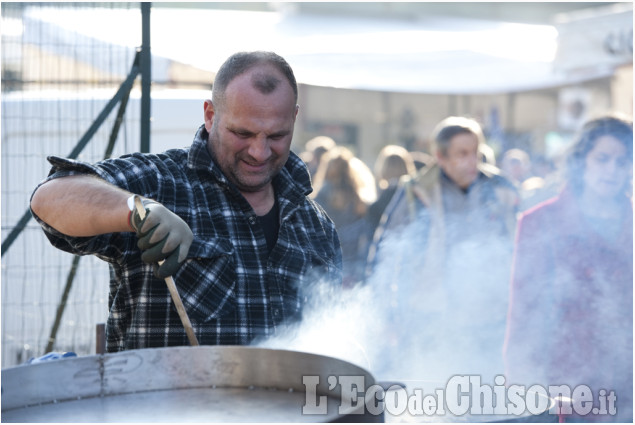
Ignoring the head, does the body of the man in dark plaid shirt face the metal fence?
no

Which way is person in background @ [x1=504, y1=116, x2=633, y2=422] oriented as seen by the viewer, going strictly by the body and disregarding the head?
toward the camera

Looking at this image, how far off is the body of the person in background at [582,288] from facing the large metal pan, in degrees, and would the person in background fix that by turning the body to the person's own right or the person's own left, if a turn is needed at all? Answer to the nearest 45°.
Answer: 0° — they already face it

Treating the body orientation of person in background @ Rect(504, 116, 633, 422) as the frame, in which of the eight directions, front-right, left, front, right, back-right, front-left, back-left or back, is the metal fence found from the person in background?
right

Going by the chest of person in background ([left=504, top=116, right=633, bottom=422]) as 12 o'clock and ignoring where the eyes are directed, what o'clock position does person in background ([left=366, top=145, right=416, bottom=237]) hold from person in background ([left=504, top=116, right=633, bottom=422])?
person in background ([left=366, top=145, right=416, bottom=237]) is roughly at 5 o'clock from person in background ([left=504, top=116, right=633, bottom=422]).

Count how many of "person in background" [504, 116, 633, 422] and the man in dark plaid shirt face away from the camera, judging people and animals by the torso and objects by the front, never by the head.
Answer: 0

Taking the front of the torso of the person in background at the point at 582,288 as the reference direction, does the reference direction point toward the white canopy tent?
no

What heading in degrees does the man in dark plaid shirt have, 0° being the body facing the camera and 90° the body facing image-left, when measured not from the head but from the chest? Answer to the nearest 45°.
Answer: approximately 315°

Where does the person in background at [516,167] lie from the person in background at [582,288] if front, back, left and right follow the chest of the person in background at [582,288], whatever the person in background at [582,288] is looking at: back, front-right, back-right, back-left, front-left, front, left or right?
back

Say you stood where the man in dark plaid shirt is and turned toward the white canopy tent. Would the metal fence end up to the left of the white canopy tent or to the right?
left

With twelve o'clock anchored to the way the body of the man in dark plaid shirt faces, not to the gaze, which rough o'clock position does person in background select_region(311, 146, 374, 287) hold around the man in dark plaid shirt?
The person in background is roughly at 8 o'clock from the man in dark plaid shirt.

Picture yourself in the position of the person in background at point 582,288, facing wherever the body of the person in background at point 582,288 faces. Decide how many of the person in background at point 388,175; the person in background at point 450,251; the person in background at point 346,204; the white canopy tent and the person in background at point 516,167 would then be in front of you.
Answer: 0

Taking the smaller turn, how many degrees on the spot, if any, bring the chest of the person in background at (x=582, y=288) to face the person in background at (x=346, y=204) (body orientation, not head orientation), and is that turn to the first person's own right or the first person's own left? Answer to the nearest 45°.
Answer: approximately 135° to the first person's own right

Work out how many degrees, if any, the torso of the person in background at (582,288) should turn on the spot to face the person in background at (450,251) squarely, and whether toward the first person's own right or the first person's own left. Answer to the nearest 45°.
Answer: approximately 135° to the first person's own right

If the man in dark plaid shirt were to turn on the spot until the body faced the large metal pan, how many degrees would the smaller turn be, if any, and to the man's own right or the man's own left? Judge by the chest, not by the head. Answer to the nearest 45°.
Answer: approximately 45° to the man's own right
